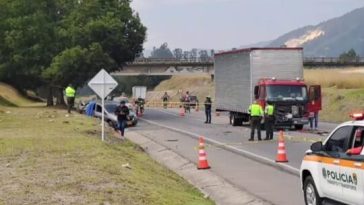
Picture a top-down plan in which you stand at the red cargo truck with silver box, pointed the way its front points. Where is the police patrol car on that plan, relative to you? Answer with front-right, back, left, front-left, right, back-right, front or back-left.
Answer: front-right

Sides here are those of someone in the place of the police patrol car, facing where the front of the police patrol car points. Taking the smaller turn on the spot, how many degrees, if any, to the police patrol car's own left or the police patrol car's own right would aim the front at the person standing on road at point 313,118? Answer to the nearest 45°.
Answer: approximately 45° to the police patrol car's own right

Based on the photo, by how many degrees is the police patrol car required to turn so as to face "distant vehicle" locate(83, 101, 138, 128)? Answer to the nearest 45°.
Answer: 0° — it already faces it

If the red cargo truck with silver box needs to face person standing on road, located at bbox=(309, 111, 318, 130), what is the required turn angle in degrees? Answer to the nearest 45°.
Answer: approximately 45° to its left

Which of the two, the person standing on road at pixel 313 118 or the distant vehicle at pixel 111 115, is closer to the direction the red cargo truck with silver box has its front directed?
the person standing on road

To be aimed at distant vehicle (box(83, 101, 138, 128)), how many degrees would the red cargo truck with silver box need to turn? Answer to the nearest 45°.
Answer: approximately 135° to its right

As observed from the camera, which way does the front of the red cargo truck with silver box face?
facing the viewer and to the right of the viewer

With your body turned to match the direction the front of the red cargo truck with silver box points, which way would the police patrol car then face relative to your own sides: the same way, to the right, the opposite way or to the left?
the opposite way
